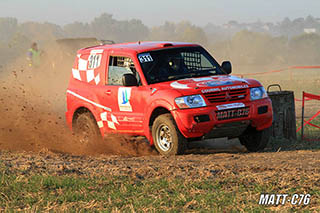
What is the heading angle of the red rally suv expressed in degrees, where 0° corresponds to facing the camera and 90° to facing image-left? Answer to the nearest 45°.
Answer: approximately 315°
